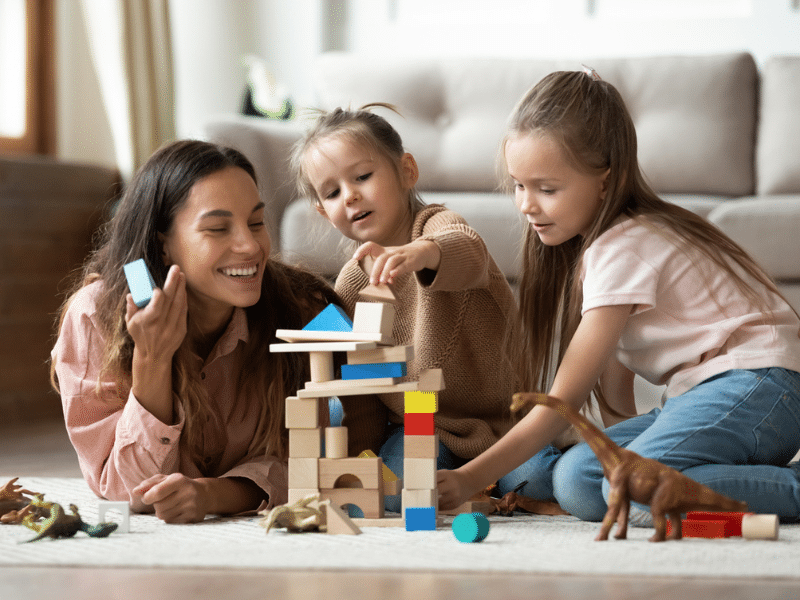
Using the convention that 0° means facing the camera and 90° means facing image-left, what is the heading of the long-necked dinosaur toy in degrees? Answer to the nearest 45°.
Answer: approximately 90°
